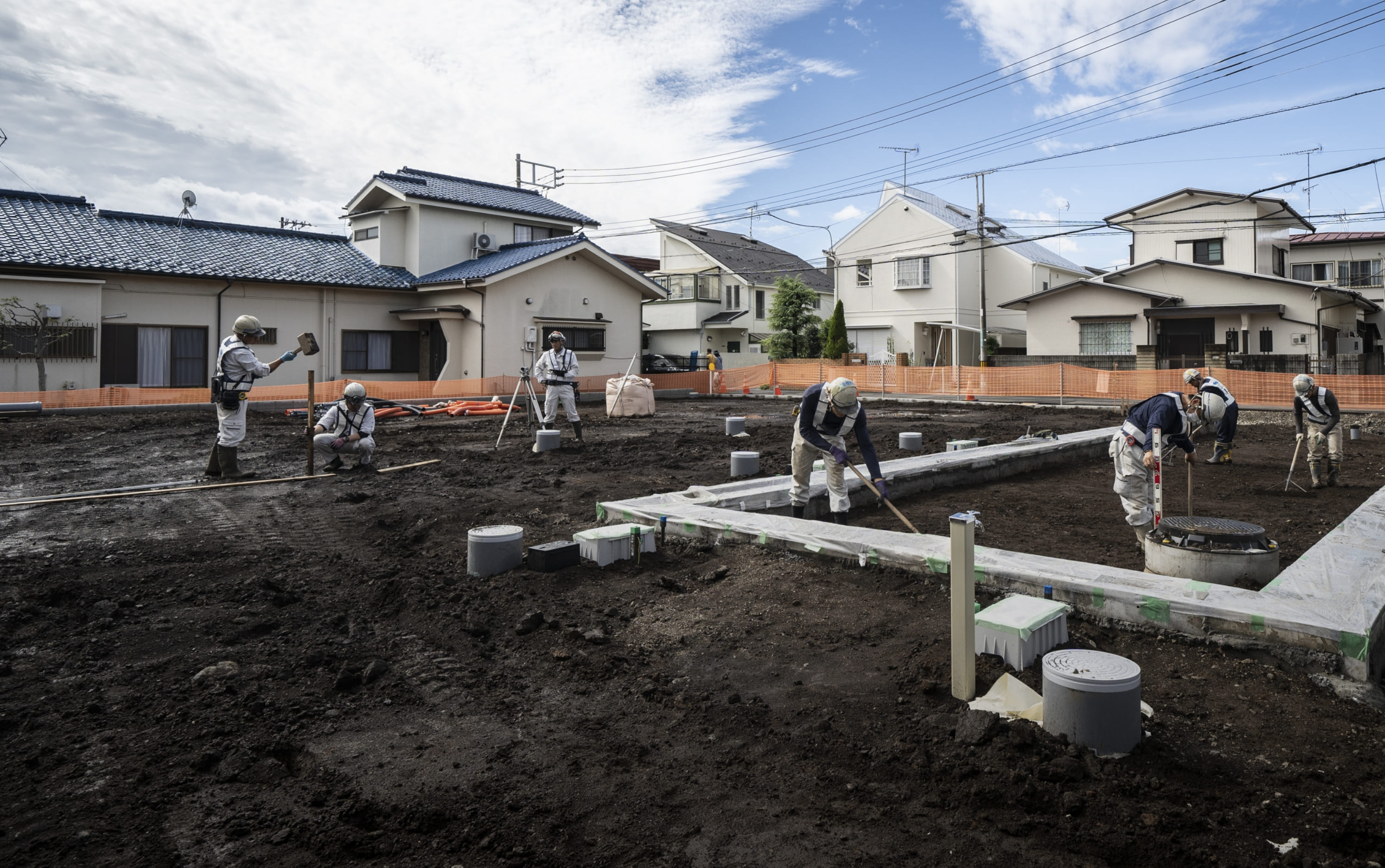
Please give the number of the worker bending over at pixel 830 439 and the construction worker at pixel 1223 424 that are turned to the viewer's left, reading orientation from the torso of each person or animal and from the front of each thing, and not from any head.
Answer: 1

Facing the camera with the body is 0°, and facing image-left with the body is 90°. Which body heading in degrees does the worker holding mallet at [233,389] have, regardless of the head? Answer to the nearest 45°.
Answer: approximately 270°

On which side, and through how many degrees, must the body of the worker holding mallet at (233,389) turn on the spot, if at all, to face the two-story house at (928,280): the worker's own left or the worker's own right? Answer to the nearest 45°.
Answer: approximately 45° to the worker's own left

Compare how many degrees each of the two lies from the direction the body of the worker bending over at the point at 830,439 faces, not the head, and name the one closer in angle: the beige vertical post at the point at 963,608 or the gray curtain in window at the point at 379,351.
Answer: the beige vertical post

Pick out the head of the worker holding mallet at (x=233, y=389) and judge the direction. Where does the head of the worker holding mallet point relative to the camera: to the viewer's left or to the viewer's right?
to the viewer's right

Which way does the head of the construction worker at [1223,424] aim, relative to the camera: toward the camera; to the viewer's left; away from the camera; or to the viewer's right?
to the viewer's left

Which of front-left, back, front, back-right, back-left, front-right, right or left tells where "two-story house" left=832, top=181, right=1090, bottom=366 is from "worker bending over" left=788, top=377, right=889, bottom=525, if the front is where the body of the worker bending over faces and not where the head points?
back-left

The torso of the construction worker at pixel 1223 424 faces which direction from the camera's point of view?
to the viewer's left
